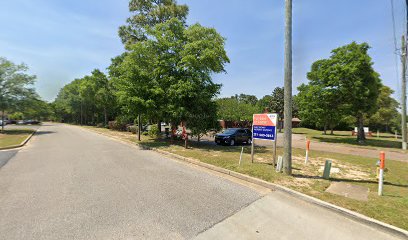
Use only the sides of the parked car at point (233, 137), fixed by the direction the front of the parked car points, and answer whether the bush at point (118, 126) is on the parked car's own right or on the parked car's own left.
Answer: on the parked car's own right

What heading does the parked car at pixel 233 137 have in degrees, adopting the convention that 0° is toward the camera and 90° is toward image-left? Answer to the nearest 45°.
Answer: approximately 45°

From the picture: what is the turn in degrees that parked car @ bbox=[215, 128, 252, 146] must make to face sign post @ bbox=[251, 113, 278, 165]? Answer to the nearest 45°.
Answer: approximately 45° to its left

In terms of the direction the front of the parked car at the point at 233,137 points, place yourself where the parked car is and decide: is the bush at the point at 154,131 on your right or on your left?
on your right

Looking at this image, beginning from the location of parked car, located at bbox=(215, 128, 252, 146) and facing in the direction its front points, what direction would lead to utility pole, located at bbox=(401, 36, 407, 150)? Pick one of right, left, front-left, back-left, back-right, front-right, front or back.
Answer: back-left

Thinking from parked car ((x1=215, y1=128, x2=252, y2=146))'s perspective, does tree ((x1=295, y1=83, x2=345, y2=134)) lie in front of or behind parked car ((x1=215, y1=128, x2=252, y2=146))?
behind

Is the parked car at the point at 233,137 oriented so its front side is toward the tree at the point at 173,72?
yes

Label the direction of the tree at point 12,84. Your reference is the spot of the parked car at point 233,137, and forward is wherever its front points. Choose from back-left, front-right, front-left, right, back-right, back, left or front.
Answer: front-right
